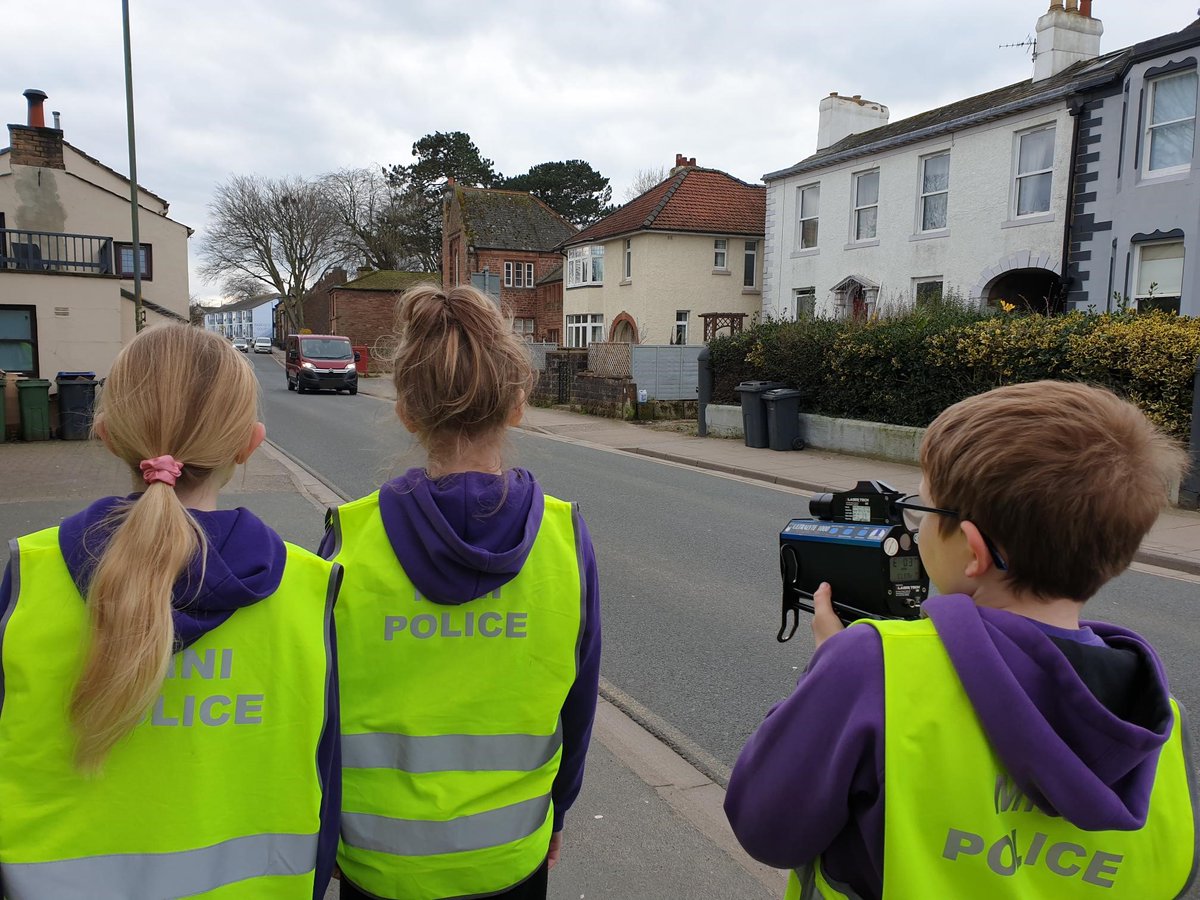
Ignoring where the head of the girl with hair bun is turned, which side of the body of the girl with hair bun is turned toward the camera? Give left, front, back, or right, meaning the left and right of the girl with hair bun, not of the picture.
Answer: back

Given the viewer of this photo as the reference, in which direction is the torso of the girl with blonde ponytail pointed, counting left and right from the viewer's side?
facing away from the viewer

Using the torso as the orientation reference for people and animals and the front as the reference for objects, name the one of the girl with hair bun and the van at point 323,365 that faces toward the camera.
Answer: the van

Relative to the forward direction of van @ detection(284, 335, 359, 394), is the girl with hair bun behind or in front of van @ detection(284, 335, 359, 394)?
in front

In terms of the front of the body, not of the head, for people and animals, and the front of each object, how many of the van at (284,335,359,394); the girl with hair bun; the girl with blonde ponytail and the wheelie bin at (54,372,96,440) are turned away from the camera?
2

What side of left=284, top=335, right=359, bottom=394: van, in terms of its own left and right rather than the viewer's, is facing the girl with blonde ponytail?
front

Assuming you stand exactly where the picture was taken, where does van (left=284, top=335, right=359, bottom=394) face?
facing the viewer

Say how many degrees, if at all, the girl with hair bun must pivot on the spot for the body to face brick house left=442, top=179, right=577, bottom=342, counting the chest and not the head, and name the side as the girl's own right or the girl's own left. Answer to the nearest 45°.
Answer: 0° — they already face it

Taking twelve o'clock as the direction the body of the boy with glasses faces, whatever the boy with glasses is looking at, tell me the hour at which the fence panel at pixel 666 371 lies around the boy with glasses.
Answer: The fence panel is roughly at 1 o'clock from the boy with glasses.

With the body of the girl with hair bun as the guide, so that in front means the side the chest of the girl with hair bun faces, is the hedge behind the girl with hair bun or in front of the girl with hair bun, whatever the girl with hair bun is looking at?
in front

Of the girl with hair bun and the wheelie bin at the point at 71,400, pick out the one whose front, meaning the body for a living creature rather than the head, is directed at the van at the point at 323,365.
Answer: the girl with hair bun

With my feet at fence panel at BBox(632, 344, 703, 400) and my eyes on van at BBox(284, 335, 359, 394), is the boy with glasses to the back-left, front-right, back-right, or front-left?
back-left

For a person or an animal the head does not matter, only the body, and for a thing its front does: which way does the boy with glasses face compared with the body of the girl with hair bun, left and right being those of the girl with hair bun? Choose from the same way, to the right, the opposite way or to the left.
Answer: the same way

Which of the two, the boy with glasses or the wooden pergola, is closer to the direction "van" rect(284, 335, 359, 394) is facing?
the boy with glasses

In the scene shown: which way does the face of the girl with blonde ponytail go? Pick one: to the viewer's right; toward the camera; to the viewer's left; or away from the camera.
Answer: away from the camera
